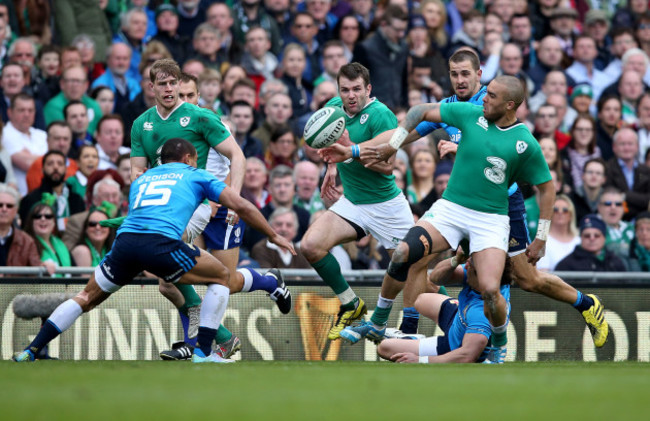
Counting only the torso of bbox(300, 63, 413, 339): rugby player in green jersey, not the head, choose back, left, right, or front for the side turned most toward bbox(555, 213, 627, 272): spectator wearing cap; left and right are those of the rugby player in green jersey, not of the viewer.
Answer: back

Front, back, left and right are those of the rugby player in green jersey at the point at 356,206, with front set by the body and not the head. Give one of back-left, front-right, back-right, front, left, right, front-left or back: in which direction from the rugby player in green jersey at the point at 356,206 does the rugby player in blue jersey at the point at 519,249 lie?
back-left

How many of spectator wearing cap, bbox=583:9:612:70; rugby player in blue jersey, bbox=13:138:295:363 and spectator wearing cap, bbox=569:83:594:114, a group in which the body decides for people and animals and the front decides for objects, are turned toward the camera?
2

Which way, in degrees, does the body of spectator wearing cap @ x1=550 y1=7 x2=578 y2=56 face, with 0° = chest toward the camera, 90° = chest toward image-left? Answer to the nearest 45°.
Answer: approximately 0°

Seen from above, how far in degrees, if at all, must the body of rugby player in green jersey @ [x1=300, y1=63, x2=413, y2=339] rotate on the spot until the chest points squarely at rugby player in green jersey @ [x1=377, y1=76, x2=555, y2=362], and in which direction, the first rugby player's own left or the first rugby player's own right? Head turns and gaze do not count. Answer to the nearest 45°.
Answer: approximately 90° to the first rugby player's own left

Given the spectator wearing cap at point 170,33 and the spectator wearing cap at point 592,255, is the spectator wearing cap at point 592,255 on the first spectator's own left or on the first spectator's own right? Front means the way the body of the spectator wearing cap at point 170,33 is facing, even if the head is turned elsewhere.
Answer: on the first spectator's own left

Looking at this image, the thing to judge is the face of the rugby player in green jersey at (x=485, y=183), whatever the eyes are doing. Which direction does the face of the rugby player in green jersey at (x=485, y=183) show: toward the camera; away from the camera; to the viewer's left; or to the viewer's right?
to the viewer's left

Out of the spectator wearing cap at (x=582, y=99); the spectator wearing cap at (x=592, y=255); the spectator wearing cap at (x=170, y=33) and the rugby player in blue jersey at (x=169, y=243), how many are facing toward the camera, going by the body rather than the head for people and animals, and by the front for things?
3

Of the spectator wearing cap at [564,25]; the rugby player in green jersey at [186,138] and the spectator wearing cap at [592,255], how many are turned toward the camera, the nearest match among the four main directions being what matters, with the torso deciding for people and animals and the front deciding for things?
3
